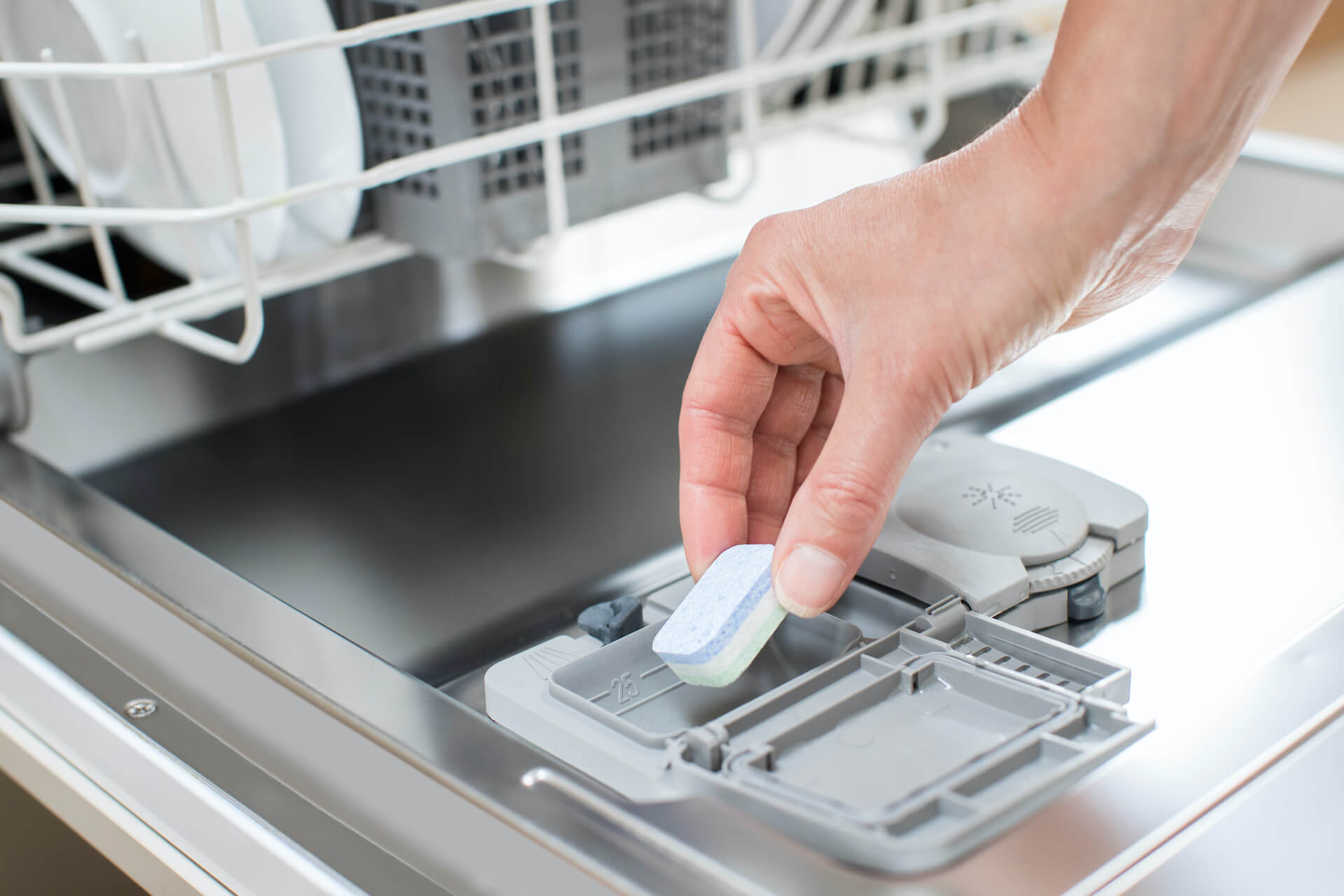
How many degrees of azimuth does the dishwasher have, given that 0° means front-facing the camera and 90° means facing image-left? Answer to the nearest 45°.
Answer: approximately 315°
